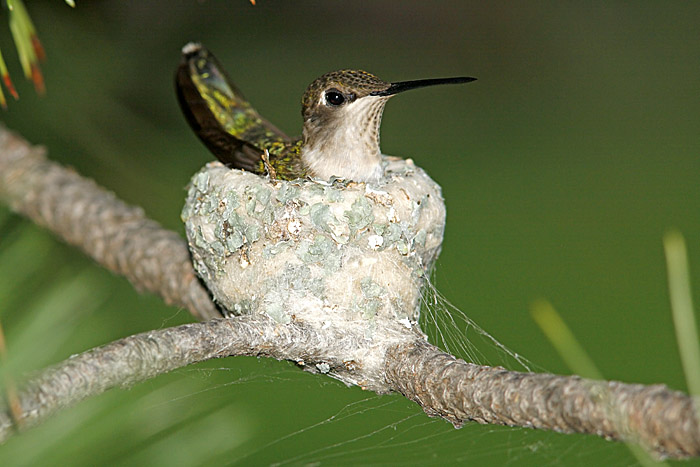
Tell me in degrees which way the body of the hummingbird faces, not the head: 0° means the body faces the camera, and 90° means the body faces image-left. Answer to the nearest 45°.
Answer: approximately 270°

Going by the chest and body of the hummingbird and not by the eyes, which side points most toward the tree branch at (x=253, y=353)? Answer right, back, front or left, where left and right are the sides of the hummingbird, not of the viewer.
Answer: right

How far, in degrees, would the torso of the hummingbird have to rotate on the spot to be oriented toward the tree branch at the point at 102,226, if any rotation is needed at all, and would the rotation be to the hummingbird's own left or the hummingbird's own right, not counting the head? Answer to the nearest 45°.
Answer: approximately 180°
